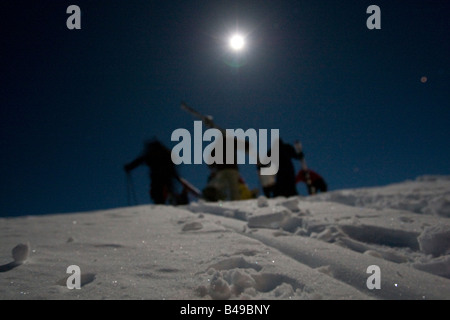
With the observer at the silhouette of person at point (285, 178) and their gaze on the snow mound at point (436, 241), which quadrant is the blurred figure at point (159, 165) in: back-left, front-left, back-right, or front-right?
back-right
